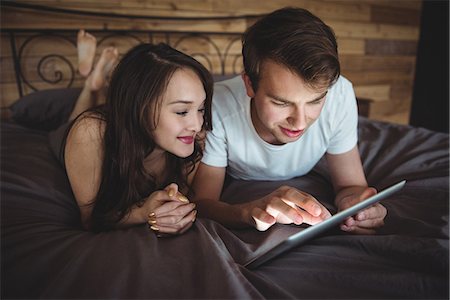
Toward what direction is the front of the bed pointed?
toward the camera
